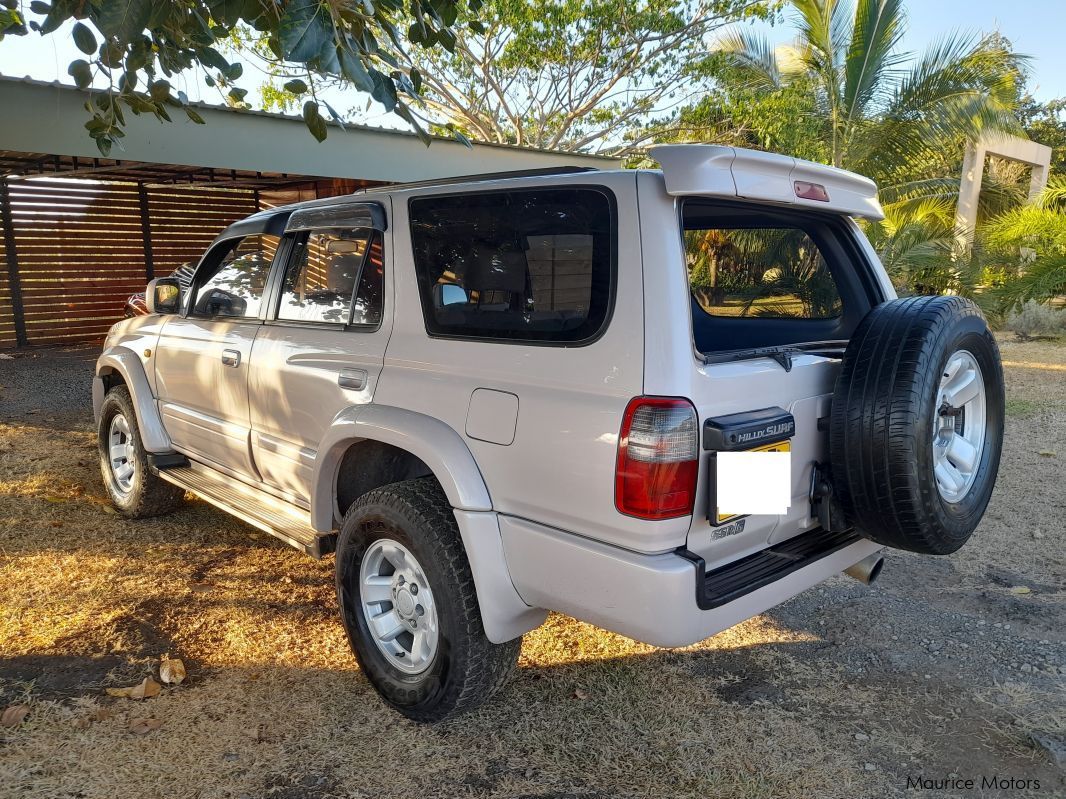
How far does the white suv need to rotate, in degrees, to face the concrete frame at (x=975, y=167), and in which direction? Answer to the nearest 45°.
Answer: approximately 90° to its right

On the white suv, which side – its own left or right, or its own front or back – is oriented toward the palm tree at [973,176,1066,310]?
right

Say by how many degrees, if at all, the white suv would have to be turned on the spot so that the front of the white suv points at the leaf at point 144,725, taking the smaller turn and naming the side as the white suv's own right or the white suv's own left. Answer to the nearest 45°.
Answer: approximately 45° to the white suv's own left

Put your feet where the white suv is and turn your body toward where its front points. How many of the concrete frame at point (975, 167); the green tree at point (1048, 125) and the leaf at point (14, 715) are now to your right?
2

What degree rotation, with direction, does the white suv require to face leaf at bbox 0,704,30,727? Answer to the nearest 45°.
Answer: approximately 45° to its left

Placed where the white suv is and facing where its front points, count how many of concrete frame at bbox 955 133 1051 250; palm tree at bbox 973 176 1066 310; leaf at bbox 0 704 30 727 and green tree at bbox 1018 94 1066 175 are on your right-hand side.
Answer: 3

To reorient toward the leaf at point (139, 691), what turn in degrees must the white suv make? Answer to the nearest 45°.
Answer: approximately 45° to its left

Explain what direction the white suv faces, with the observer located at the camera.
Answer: facing away from the viewer and to the left of the viewer

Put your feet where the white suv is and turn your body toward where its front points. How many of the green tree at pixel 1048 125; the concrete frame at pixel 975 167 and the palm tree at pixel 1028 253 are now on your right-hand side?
3

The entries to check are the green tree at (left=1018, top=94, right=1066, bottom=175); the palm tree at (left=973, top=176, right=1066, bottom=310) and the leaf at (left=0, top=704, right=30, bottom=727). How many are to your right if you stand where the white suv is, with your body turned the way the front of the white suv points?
2
